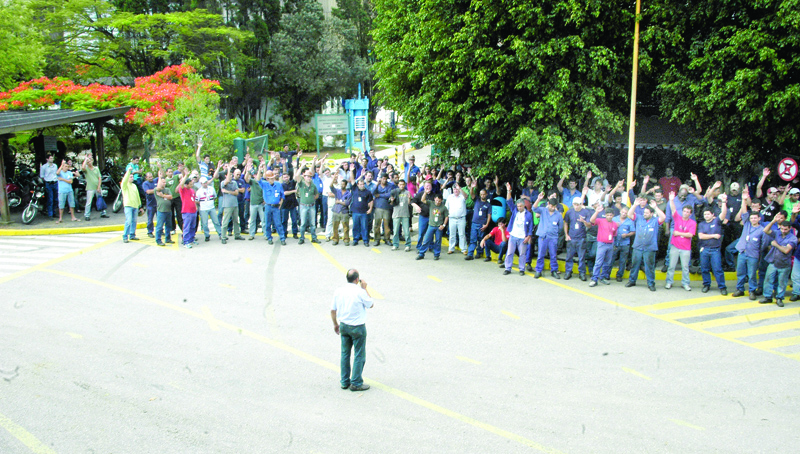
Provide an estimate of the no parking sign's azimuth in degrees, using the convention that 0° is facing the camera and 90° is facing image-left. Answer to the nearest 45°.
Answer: approximately 0°

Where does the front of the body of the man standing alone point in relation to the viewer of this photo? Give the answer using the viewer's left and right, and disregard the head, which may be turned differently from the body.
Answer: facing away from the viewer and to the right of the viewer

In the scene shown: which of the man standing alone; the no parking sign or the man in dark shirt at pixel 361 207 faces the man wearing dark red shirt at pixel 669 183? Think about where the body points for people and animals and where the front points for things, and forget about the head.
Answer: the man standing alone

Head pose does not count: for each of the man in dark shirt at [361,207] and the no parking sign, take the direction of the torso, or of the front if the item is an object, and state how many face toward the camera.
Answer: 2

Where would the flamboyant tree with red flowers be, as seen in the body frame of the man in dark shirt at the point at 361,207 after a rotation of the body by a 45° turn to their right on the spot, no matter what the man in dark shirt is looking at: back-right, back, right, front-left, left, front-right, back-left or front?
right

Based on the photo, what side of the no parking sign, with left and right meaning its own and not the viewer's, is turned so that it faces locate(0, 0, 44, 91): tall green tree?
right

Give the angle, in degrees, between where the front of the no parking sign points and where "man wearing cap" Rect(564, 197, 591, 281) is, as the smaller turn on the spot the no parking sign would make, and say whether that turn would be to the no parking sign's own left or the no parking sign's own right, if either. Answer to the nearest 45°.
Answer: approximately 45° to the no parking sign's own right
